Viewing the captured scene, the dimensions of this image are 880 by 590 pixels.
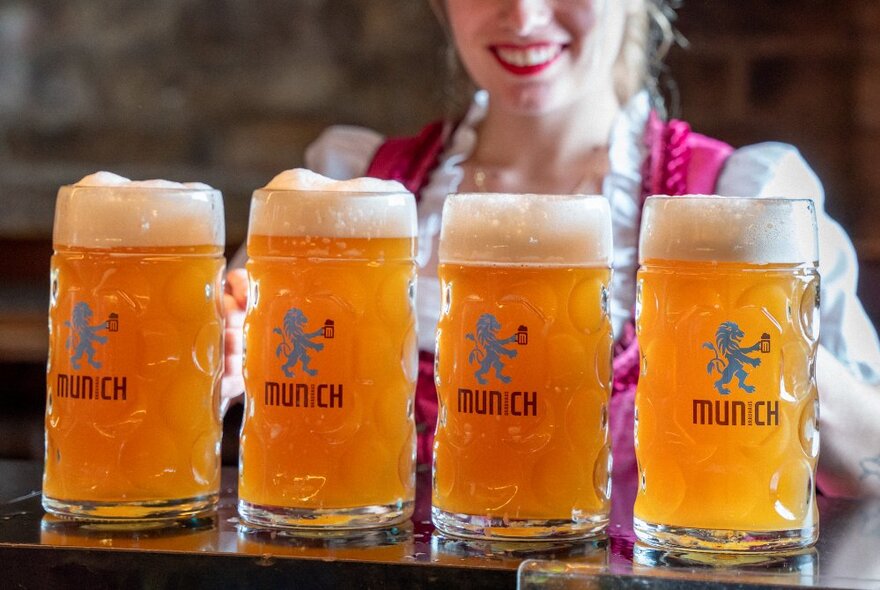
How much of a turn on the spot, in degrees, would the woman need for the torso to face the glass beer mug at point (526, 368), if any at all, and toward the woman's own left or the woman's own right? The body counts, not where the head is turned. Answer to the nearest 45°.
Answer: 0° — they already face it

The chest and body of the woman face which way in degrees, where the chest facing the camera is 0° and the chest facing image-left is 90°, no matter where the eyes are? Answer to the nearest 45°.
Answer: approximately 0°

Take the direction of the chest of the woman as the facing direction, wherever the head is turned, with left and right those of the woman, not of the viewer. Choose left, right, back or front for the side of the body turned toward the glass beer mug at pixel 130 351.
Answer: front
